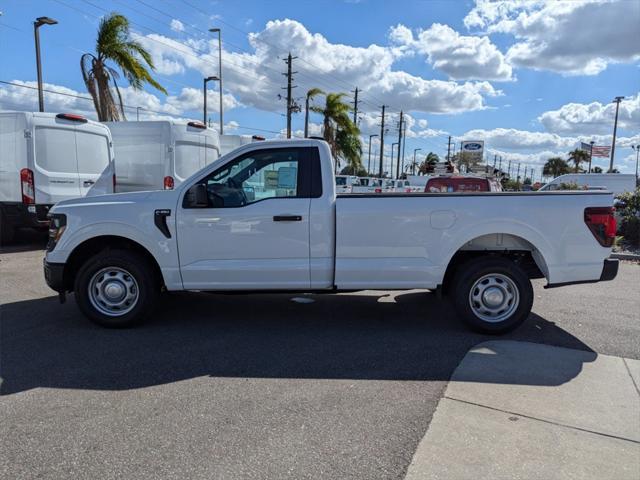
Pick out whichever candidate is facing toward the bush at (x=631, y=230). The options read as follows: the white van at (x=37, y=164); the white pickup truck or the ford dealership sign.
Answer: the ford dealership sign

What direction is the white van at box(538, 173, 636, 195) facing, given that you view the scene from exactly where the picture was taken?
facing to the left of the viewer

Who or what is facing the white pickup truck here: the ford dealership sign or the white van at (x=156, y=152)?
the ford dealership sign

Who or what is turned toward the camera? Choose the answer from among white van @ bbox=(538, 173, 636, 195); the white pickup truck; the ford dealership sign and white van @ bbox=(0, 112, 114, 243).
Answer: the ford dealership sign

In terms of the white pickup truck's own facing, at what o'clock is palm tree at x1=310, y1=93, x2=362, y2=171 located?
The palm tree is roughly at 3 o'clock from the white pickup truck.

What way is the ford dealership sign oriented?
toward the camera

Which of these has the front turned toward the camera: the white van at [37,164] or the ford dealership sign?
the ford dealership sign

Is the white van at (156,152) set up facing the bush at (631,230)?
no

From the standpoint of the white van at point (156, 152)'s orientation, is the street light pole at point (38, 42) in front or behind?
in front

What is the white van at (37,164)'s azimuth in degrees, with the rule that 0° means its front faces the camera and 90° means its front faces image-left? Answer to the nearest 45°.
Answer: approximately 135°

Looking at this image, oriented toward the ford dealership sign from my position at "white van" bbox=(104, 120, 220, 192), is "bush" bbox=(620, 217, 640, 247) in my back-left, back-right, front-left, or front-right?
front-right

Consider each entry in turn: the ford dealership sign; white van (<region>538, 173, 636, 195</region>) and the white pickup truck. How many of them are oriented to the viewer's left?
2

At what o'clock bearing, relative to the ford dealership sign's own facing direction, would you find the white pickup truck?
The white pickup truck is roughly at 12 o'clock from the ford dealership sign.

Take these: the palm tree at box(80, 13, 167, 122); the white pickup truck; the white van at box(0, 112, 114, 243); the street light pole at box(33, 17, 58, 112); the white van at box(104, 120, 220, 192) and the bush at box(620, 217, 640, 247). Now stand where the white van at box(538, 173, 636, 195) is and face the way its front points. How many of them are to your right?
0

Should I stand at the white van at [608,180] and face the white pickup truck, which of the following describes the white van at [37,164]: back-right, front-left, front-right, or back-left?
front-right

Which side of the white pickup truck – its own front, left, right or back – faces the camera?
left

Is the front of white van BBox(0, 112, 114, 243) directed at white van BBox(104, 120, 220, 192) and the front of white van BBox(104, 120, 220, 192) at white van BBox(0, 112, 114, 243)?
no
